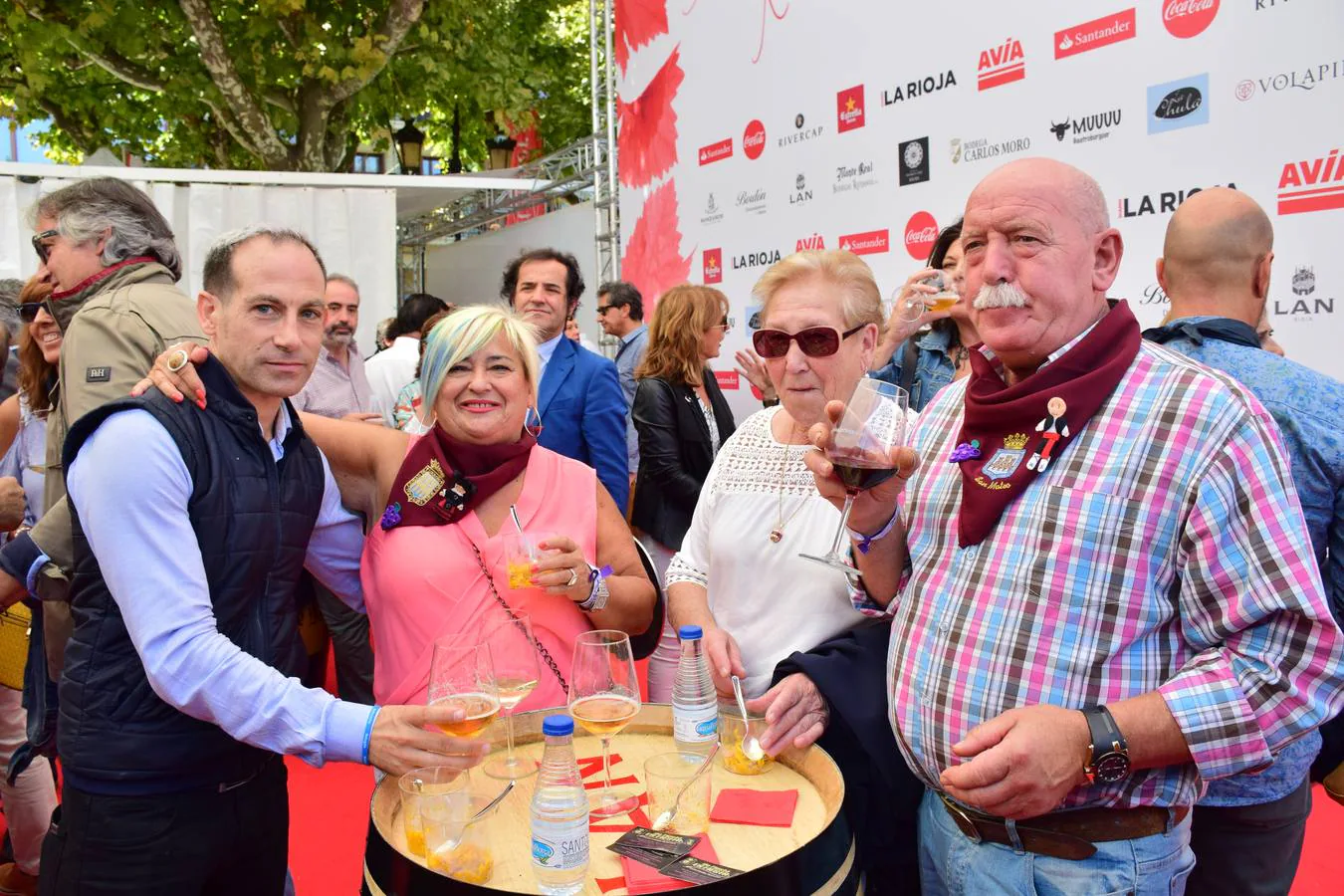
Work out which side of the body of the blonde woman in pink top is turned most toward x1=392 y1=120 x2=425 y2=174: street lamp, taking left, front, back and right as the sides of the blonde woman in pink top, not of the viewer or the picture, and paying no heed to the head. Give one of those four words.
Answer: back

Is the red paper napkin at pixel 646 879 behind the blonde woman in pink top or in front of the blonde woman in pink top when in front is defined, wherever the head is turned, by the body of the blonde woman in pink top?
in front

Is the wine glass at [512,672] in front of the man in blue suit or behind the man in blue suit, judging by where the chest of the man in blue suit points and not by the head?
in front

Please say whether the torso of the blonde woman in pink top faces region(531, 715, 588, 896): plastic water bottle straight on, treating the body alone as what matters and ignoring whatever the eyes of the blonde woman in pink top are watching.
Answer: yes

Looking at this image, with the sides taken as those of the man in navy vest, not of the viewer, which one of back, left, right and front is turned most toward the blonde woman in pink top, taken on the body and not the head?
left

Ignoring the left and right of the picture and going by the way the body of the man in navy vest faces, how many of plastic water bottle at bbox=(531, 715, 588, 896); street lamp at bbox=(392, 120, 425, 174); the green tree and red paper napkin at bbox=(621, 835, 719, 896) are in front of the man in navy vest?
2

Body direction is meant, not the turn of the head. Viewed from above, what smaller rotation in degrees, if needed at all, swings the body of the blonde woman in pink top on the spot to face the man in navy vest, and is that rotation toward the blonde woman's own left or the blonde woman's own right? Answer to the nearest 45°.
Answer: approximately 45° to the blonde woman's own right

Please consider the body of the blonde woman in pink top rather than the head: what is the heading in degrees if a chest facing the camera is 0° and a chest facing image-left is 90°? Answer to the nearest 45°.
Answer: approximately 0°

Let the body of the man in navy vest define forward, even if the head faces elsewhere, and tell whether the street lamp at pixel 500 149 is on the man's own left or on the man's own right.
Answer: on the man's own left
